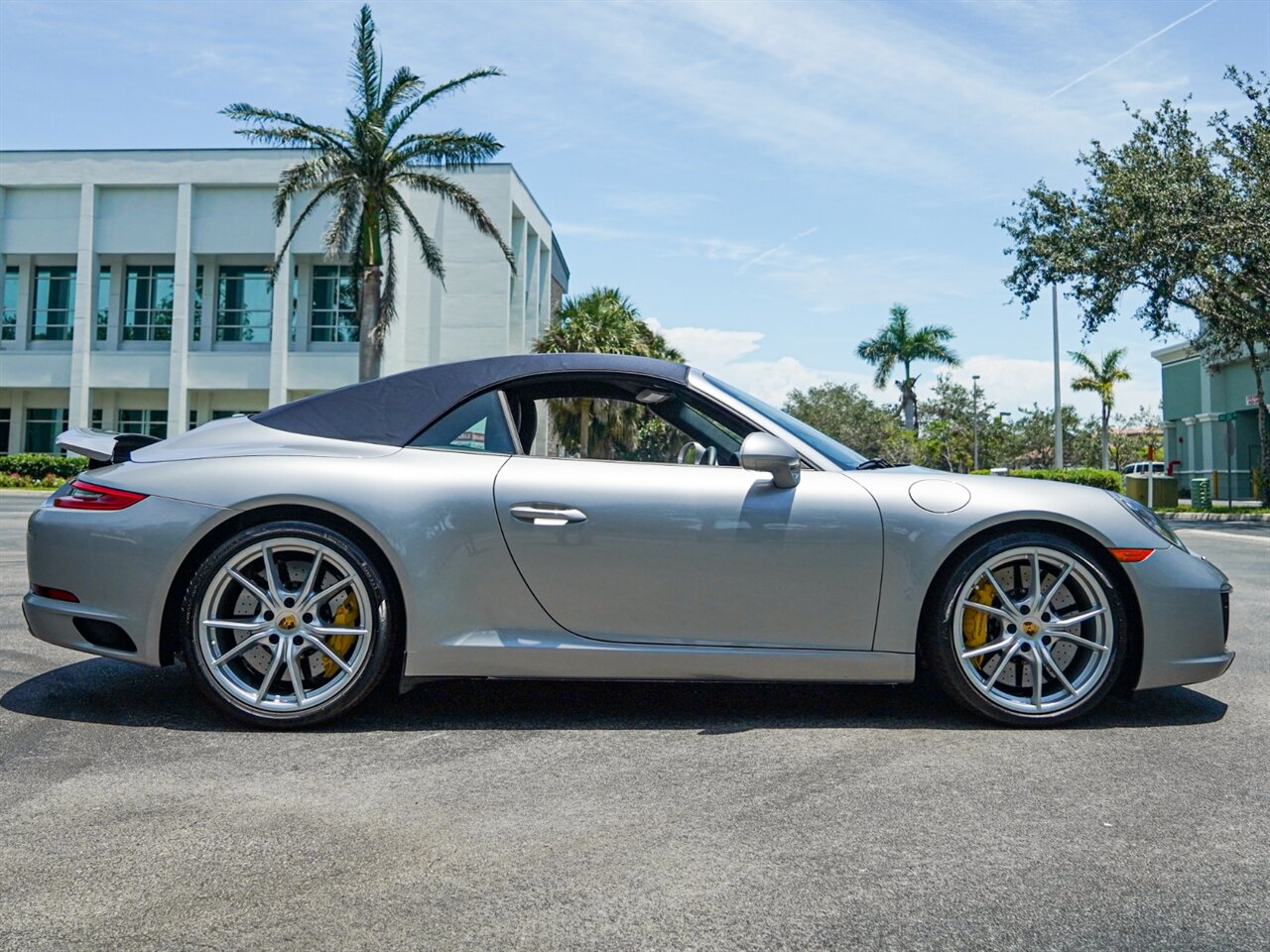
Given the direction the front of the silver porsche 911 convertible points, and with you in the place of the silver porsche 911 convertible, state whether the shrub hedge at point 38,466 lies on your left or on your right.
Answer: on your left

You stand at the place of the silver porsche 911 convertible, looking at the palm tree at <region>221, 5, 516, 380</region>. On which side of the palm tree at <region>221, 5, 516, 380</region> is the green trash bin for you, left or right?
right

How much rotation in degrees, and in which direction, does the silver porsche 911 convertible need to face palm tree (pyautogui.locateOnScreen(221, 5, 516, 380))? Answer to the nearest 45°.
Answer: approximately 90° to its left

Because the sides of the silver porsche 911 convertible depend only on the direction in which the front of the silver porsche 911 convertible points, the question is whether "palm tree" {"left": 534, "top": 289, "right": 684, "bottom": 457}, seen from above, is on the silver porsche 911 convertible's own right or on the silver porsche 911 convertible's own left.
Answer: on the silver porsche 911 convertible's own left

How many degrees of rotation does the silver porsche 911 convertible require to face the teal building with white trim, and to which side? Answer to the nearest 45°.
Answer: approximately 45° to its left

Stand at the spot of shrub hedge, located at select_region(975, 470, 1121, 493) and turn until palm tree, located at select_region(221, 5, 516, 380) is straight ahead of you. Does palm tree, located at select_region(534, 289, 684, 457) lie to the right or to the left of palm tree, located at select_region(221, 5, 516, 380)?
right

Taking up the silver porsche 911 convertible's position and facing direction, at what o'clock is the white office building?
The white office building is roughly at 8 o'clock from the silver porsche 911 convertible.

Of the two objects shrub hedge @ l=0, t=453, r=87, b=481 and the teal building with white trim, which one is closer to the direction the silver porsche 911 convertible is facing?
the teal building with white trim

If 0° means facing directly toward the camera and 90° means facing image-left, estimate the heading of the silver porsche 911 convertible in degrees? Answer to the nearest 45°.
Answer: approximately 270°
